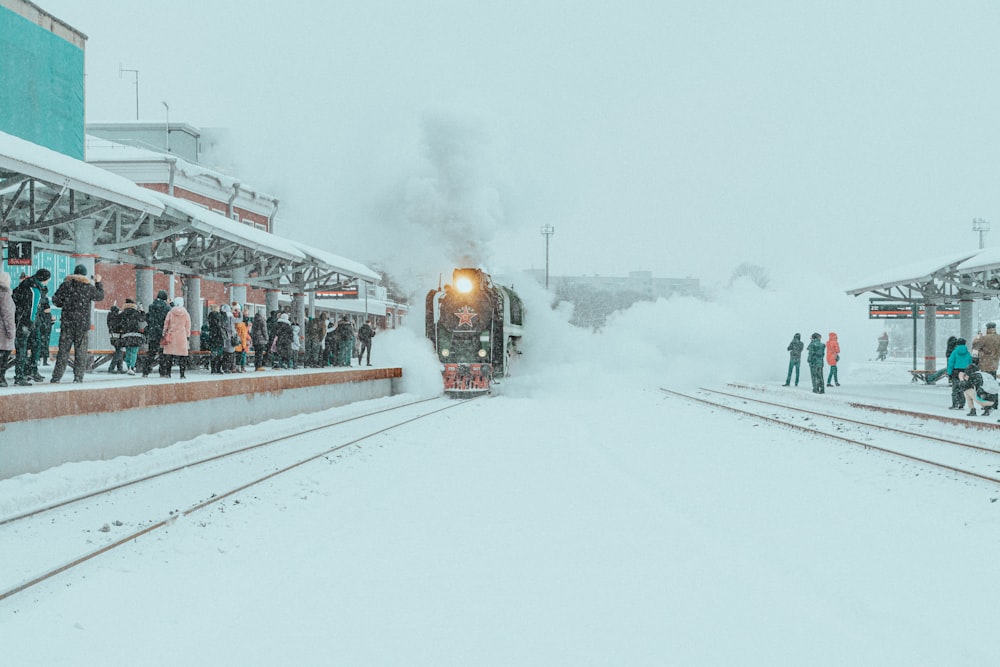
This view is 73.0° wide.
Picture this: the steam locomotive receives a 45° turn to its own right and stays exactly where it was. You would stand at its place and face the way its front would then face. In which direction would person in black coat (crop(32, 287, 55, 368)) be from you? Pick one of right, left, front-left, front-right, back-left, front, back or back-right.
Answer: front

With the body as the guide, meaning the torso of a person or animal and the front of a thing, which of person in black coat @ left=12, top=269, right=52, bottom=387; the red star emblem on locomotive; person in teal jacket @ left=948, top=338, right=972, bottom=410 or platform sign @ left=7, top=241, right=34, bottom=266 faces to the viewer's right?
the person in black coat

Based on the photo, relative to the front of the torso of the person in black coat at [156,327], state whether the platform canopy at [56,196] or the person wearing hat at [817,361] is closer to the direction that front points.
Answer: the person wearing hat

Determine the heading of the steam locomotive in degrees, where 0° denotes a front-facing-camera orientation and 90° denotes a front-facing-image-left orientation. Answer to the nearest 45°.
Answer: approximately 0°

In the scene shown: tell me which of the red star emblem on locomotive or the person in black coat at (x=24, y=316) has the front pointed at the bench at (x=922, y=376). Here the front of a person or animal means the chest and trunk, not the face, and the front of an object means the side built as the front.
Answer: the person in black coat

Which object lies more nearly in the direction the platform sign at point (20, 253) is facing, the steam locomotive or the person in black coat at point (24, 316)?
the person in black coat

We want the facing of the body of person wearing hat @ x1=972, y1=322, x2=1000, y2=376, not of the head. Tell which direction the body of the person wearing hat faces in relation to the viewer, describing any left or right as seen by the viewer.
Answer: facing away from the viewer and to the left of the viewer

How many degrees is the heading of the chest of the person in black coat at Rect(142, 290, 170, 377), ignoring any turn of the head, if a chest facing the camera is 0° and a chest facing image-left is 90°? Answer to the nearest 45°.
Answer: approximately 225°
